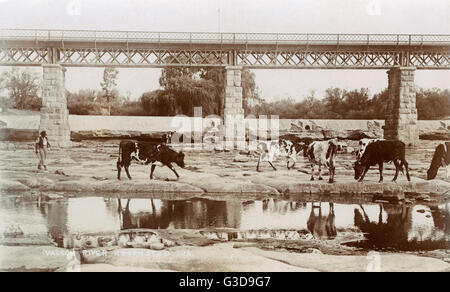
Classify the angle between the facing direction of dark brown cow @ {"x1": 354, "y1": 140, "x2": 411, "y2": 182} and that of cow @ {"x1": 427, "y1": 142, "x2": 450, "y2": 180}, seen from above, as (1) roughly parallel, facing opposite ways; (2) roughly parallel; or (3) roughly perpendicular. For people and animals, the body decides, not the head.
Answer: roughly parallel

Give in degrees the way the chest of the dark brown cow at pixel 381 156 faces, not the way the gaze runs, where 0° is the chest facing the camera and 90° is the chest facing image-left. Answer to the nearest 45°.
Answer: approximately 90°

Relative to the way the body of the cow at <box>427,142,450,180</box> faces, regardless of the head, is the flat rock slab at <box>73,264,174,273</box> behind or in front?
in front

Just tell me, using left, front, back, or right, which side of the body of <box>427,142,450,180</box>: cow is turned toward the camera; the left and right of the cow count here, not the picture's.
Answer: left
